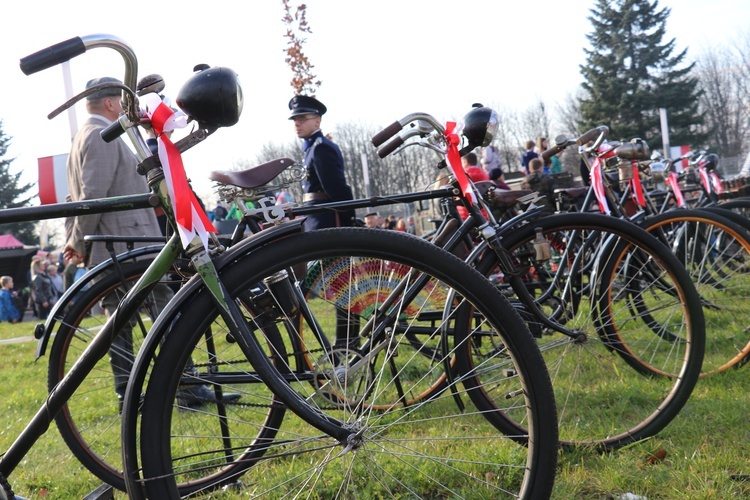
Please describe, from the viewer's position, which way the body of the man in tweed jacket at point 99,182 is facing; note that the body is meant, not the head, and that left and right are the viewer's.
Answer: facing away from the viewer and to the right of the viewer

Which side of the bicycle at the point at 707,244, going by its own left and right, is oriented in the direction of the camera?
right

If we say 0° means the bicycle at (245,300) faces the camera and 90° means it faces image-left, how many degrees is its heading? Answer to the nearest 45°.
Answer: approximately 270°

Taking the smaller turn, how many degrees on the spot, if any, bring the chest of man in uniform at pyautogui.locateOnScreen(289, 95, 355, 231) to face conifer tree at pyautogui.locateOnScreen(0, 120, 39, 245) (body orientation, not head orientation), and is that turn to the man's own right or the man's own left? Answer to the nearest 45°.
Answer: approximately 90° to the man's own right

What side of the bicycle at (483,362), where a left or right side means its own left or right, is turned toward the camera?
right

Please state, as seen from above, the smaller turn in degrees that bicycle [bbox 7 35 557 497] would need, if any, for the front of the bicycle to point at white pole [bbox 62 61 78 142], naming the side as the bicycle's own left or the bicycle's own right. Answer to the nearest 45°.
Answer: approximately 90° to the bicycle's own left

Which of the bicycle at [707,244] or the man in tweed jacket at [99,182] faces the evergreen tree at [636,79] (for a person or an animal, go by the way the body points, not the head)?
the man in tweed jacket

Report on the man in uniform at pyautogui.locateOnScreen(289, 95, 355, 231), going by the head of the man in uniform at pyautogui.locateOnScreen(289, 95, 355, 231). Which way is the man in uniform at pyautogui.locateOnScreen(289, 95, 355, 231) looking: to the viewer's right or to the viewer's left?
to the viewer's left

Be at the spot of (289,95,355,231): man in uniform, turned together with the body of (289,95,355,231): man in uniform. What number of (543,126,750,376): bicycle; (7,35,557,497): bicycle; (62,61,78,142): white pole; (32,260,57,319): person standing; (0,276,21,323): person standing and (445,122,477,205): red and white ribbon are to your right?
3

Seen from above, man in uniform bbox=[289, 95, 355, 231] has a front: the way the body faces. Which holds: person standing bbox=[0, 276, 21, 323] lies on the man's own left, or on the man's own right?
on the man's own right

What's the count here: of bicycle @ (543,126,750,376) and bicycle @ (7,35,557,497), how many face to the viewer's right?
2

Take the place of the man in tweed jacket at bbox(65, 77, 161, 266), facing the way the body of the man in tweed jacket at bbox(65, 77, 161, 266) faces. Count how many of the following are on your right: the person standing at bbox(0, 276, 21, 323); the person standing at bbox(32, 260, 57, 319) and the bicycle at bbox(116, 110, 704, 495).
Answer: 1
